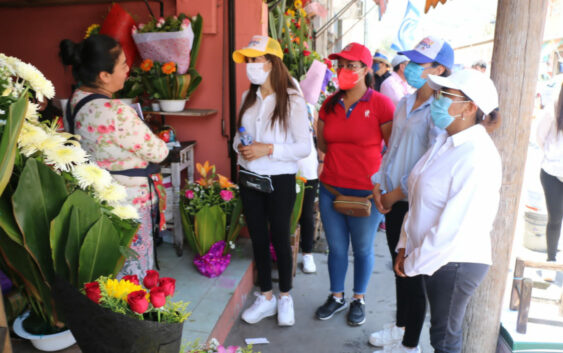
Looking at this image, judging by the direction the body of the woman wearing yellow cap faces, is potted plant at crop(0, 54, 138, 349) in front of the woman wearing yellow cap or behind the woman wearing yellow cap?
in front

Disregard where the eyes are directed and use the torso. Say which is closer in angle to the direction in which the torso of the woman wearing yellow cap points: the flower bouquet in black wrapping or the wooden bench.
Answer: the flower bouquet in black wrapping

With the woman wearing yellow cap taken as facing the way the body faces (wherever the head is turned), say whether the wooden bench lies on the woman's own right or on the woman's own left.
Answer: on the woman's own left

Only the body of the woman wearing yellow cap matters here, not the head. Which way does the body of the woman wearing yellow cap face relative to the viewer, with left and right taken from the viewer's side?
facing the viewer and to the left of the viewer

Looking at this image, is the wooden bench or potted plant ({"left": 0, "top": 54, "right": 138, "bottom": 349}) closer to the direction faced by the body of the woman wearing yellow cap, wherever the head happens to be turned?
the potted plant

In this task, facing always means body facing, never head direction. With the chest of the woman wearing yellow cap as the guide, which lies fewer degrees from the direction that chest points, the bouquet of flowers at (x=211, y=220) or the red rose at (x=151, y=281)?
the red rose

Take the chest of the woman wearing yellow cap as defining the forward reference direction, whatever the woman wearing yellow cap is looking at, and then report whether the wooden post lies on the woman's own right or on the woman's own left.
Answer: on the woman's own left

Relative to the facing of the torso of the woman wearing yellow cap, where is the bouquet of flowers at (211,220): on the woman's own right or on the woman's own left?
on the woman's own right

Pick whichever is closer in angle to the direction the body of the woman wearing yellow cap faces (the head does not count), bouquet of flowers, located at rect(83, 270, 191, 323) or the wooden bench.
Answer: the bouquet of flowers

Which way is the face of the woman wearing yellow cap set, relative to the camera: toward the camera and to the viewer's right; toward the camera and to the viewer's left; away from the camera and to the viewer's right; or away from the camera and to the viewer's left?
toward the camera and to the viewer's left
